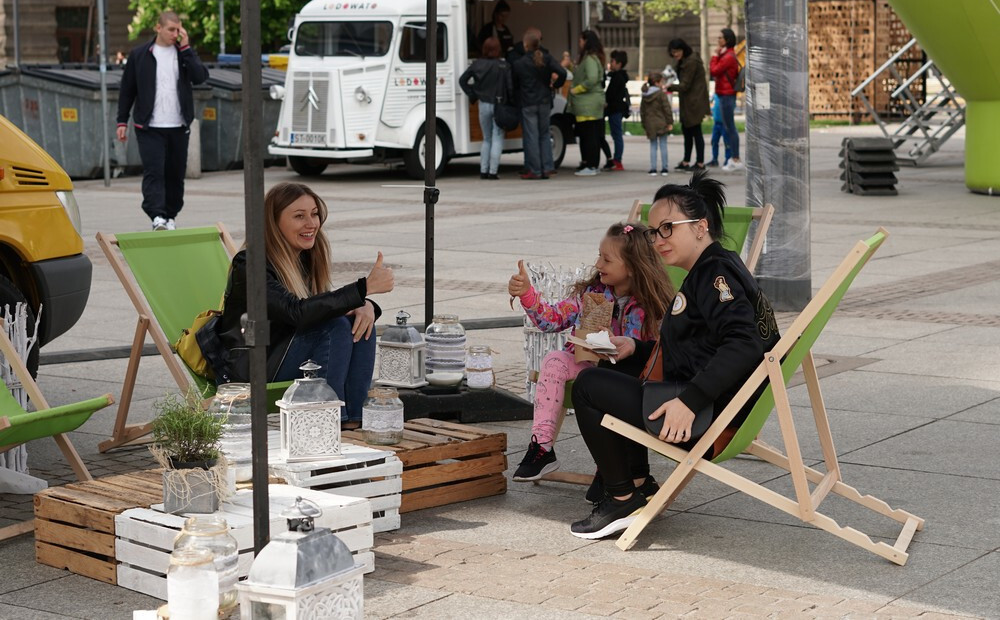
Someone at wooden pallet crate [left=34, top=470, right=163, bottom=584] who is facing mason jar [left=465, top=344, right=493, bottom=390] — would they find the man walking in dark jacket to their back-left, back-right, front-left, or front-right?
front-left

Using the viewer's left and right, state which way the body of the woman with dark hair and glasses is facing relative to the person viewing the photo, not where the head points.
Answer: facing to the left of the viewer

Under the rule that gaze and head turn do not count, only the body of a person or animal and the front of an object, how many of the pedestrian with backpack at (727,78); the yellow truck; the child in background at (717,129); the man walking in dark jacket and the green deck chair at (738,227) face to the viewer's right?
1

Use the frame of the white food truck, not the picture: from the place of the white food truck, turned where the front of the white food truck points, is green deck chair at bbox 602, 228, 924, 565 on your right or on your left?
on your left

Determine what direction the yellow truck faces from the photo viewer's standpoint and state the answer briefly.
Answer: facing to the right of the viewer

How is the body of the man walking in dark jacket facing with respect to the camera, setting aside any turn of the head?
toward the camera

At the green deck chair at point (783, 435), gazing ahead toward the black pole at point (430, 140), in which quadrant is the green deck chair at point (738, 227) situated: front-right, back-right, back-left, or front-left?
front-right

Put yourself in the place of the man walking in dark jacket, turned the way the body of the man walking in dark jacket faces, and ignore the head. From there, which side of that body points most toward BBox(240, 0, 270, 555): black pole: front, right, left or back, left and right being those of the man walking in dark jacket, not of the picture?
front

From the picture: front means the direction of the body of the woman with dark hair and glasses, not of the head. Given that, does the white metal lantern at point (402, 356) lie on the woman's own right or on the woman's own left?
on the woman's own right

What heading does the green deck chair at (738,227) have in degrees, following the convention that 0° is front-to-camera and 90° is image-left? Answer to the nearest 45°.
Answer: approximately 45°

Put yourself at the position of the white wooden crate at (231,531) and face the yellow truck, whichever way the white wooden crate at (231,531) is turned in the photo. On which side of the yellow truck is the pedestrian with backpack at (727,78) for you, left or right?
right
